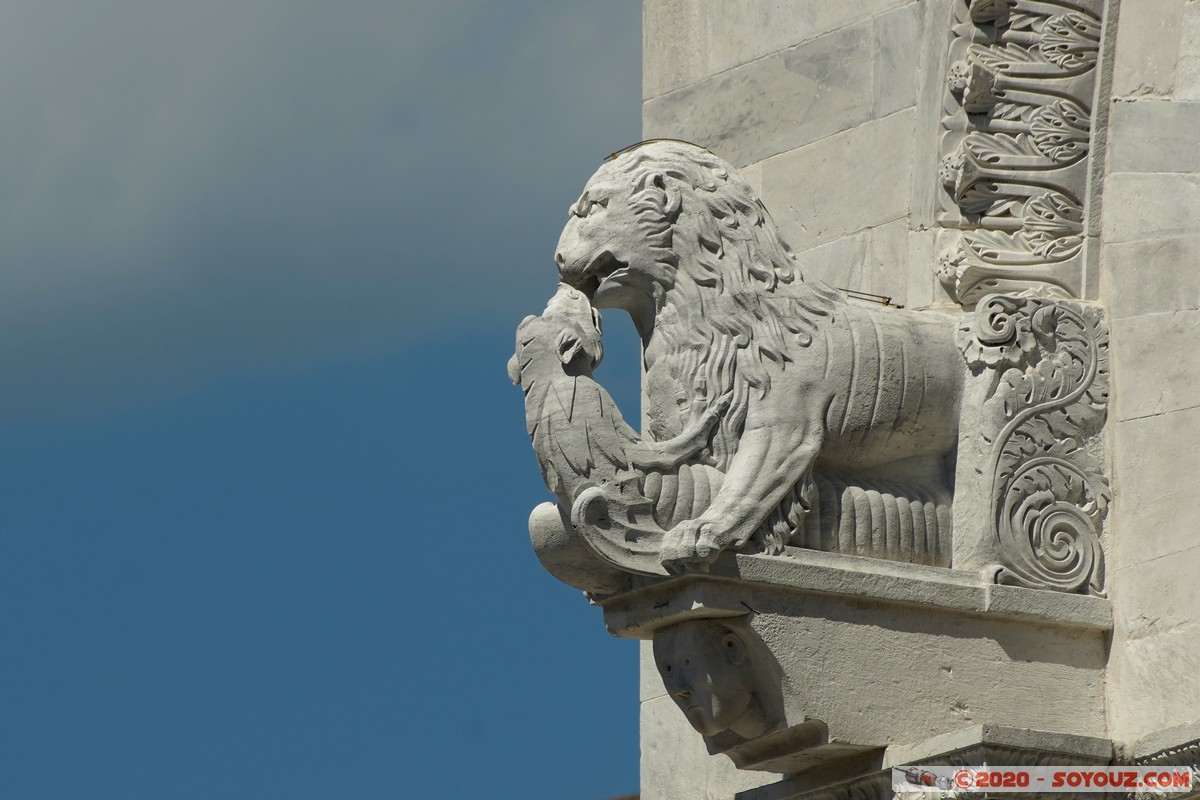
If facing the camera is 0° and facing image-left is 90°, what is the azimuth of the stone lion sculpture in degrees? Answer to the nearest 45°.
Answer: approximately 90°

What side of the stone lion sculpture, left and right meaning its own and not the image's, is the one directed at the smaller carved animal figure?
front
